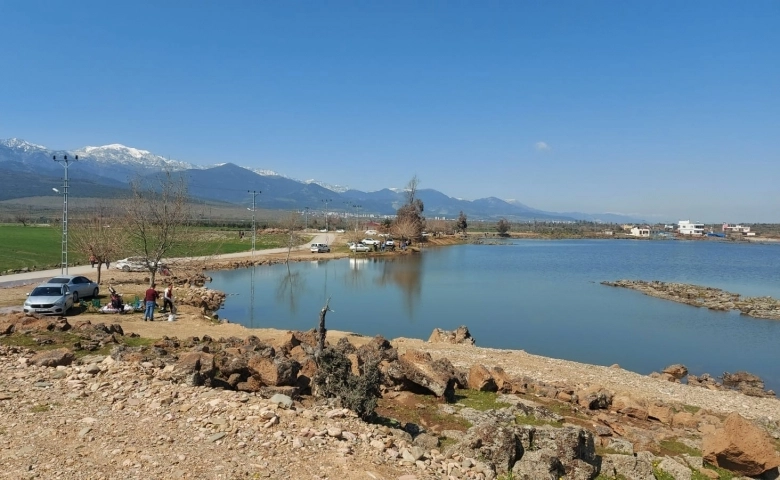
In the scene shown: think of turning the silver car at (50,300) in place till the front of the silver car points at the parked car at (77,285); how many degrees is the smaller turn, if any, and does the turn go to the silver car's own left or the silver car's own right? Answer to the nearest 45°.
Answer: approximately 135° to the silver car's own right

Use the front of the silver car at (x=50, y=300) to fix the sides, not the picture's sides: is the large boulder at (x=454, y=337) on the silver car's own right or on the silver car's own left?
on the silver car's own left

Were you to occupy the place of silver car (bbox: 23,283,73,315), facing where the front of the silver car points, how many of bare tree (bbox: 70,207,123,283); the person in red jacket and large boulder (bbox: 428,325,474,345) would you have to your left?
2

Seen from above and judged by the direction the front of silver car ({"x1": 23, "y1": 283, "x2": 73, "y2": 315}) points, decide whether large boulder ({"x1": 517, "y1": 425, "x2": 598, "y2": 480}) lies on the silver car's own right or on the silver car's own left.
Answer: on the silver car's own left

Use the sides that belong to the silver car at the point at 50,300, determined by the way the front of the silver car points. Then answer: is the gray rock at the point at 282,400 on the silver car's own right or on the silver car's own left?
on the silver car's own left

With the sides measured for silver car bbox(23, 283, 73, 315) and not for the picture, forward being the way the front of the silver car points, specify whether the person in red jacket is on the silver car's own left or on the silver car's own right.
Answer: on the silver car's own left

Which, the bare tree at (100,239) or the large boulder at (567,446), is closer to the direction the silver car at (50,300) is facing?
the large boulder

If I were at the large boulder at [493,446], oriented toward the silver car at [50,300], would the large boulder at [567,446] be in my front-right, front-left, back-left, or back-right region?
back-right

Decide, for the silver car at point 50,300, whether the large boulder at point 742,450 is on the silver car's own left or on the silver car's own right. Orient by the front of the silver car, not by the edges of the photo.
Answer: on the silver car's own left

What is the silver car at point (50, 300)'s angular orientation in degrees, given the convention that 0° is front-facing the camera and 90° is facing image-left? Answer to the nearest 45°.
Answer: approximately 45°

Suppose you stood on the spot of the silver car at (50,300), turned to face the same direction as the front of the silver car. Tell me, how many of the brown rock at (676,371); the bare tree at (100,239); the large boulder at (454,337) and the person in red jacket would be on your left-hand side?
3

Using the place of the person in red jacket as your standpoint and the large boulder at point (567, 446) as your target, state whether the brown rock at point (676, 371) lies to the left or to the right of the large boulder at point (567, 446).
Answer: left

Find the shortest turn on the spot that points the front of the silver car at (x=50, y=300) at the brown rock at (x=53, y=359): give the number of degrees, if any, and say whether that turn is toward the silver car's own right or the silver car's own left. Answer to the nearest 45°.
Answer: approximately 45° to the silver car's own left

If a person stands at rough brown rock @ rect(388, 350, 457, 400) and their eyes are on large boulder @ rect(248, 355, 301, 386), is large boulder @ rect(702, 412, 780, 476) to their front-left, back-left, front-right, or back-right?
back-left

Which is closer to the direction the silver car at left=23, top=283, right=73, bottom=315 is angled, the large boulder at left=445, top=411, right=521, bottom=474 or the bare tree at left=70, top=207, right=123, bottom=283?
the large boulder

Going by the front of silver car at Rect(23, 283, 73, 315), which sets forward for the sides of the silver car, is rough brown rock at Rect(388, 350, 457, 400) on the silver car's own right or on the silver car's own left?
on the silver car's own left
